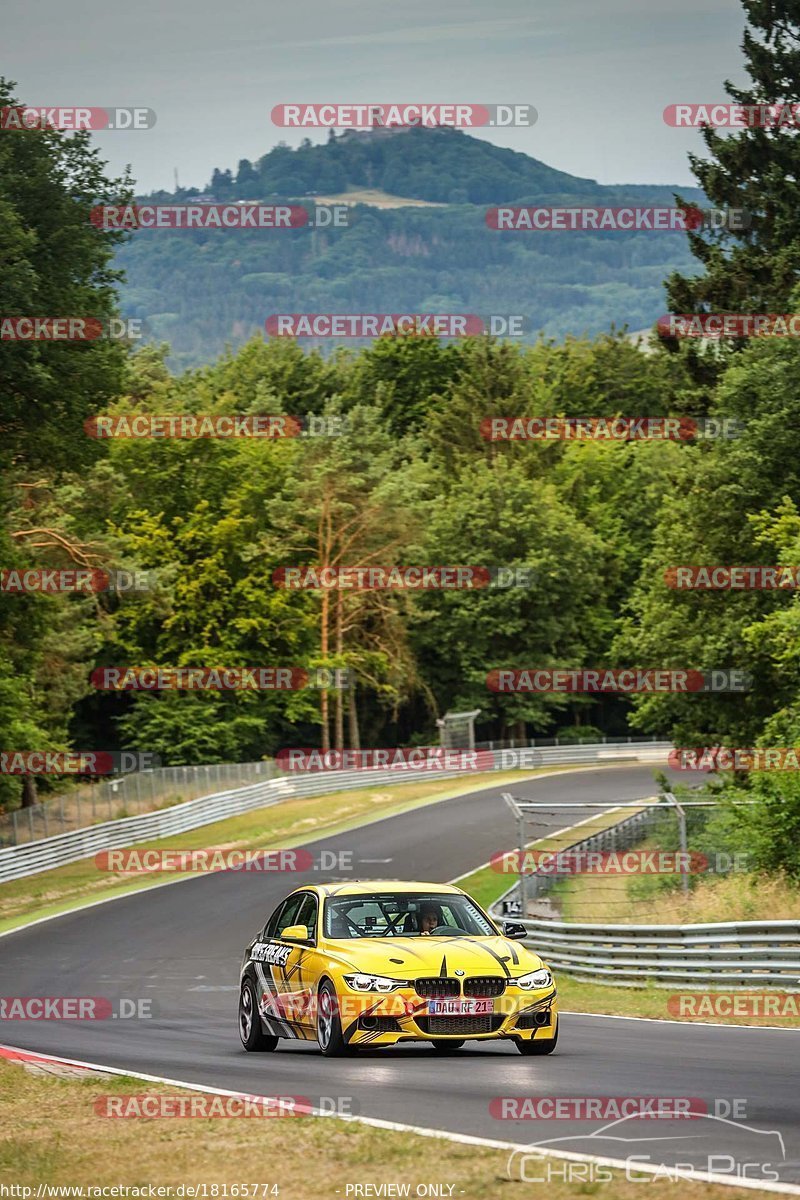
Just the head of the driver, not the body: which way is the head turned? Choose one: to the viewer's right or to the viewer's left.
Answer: to the viewer's right

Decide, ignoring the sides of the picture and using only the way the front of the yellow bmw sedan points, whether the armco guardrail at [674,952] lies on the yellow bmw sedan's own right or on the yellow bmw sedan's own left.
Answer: on the yellow bmw sedan's own left
